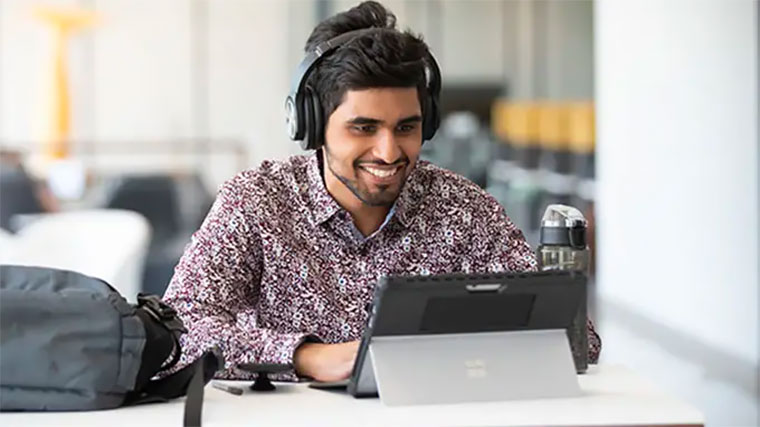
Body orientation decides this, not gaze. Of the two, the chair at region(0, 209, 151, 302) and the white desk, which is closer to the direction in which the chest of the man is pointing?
the white desk

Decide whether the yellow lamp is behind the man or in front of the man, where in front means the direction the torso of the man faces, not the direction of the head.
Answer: behind

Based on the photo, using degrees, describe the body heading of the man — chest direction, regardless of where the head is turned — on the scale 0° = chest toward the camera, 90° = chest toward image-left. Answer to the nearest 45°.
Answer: approximately 315°

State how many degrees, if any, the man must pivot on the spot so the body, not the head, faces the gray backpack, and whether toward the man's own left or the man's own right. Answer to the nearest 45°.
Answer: approximately 90° to the man's own right
